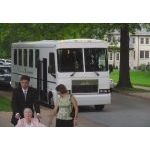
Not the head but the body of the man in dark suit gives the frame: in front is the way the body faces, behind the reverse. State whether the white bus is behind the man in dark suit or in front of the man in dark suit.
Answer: behind

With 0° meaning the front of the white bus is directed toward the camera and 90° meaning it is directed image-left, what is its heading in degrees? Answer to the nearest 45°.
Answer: approximately 315°

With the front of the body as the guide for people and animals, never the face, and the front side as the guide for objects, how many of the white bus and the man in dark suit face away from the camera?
0

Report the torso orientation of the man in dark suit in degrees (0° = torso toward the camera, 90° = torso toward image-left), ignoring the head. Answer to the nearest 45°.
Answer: approximately 0°
